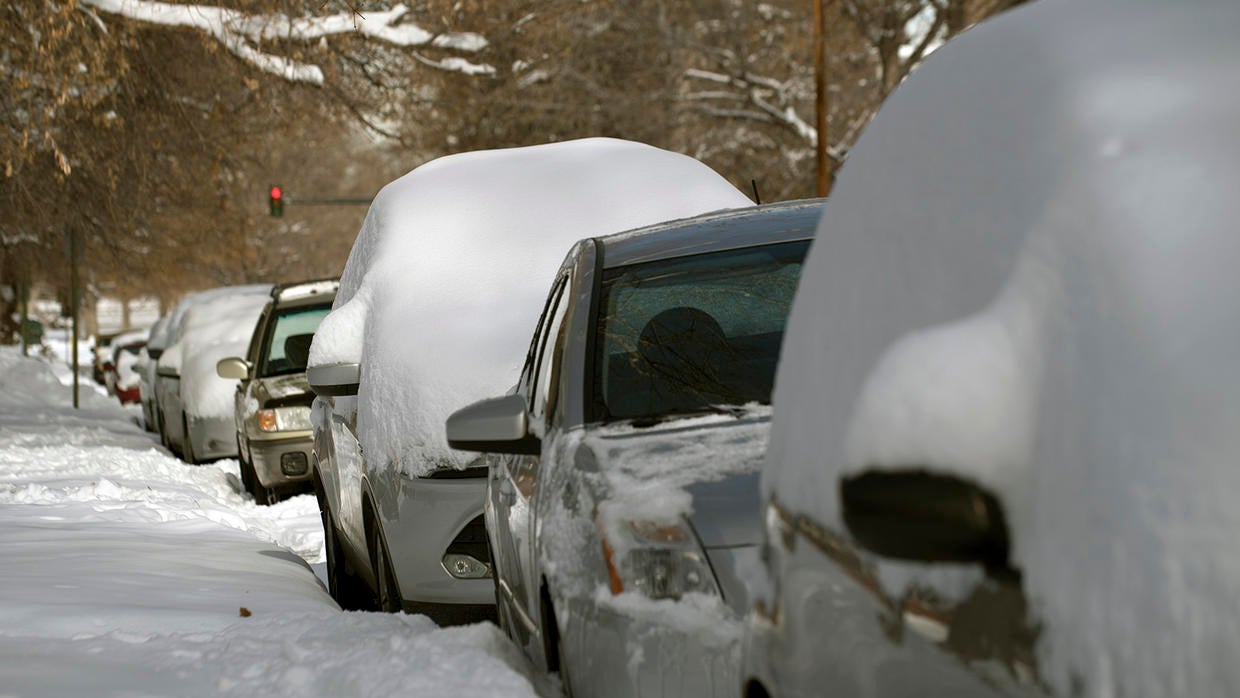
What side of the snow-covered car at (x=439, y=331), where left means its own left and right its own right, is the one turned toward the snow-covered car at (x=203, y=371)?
back

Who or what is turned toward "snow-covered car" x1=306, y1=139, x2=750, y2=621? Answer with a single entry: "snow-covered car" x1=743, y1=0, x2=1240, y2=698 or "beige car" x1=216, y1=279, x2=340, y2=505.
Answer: the beige car

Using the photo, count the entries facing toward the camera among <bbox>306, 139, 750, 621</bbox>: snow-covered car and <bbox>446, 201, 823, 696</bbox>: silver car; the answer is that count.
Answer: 2

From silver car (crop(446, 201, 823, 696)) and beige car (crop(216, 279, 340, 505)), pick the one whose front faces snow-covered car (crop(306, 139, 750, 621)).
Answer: beige car (crop(216, 279, 340, 505))

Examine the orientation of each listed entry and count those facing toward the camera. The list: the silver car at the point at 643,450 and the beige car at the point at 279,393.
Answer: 2

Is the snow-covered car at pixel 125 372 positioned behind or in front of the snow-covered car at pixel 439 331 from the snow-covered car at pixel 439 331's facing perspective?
behind

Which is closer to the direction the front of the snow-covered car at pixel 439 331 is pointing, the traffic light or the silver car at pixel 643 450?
the silver car

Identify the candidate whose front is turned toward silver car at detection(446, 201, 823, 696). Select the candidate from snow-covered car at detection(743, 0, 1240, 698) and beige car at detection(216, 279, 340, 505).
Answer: beige car at detection(216, 279, 340, 505)

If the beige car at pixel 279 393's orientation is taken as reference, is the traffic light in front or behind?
behind

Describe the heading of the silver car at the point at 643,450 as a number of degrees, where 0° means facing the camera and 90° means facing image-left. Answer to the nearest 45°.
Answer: approximately 0°

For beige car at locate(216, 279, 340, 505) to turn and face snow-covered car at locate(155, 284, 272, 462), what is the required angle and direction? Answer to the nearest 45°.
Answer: approximately 180°

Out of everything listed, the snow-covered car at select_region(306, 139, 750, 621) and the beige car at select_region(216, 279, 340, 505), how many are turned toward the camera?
2

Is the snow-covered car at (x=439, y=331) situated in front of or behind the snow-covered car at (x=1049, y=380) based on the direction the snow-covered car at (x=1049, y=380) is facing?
behind

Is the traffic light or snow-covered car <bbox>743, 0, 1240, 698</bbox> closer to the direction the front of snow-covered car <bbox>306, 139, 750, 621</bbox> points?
the snow-covered car

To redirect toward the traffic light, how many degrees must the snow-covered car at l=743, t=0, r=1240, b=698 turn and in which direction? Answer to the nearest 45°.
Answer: approximately 180°
